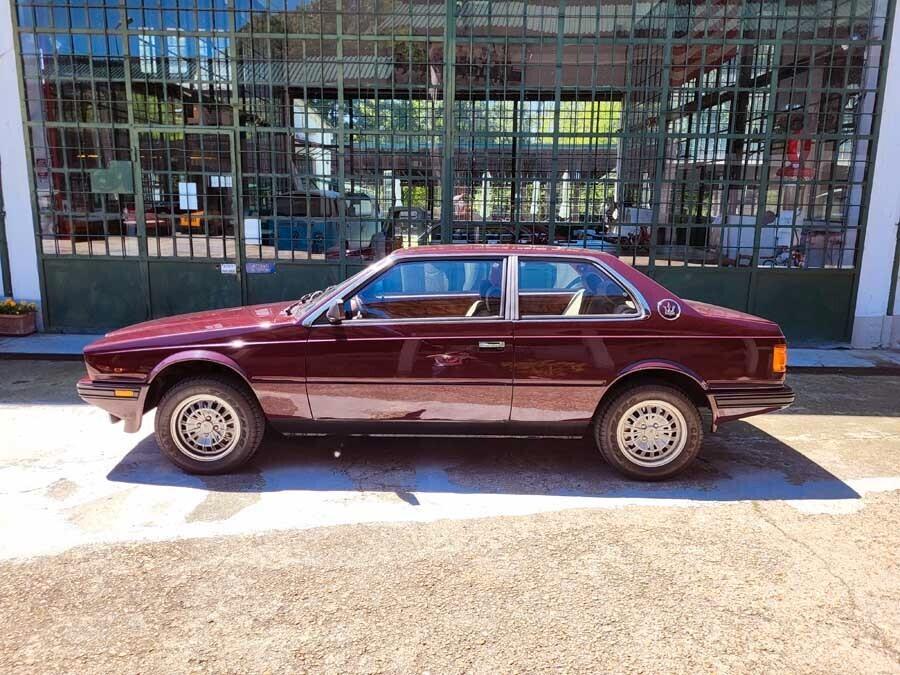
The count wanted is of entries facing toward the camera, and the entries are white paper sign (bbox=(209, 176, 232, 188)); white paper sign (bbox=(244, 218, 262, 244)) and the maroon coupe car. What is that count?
2

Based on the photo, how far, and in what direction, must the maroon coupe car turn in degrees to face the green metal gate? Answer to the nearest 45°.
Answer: approximately 90° to its right

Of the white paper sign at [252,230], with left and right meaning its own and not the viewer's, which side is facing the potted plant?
right

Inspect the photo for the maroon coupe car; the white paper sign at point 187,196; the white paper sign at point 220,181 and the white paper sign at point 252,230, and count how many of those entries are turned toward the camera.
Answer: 3

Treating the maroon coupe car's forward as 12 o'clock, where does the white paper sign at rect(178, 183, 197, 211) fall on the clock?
The white paper sign is roughly at 2 o'clock from the maroon coupe car.

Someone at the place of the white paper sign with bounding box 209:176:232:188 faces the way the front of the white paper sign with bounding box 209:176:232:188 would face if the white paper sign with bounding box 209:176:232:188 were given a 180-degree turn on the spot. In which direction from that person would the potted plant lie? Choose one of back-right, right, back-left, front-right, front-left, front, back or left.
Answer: left

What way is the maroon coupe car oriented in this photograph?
to the viewer's left

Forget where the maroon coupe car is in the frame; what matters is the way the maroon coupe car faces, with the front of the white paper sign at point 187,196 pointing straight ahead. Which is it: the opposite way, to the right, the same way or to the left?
to the right

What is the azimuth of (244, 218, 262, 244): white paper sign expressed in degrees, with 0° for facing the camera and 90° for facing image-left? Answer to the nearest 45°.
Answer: approximately 0°

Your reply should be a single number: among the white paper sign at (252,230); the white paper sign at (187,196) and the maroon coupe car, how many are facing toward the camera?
2

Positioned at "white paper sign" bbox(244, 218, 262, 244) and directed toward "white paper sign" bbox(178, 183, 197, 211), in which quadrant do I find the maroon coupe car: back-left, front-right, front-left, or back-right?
back-left
